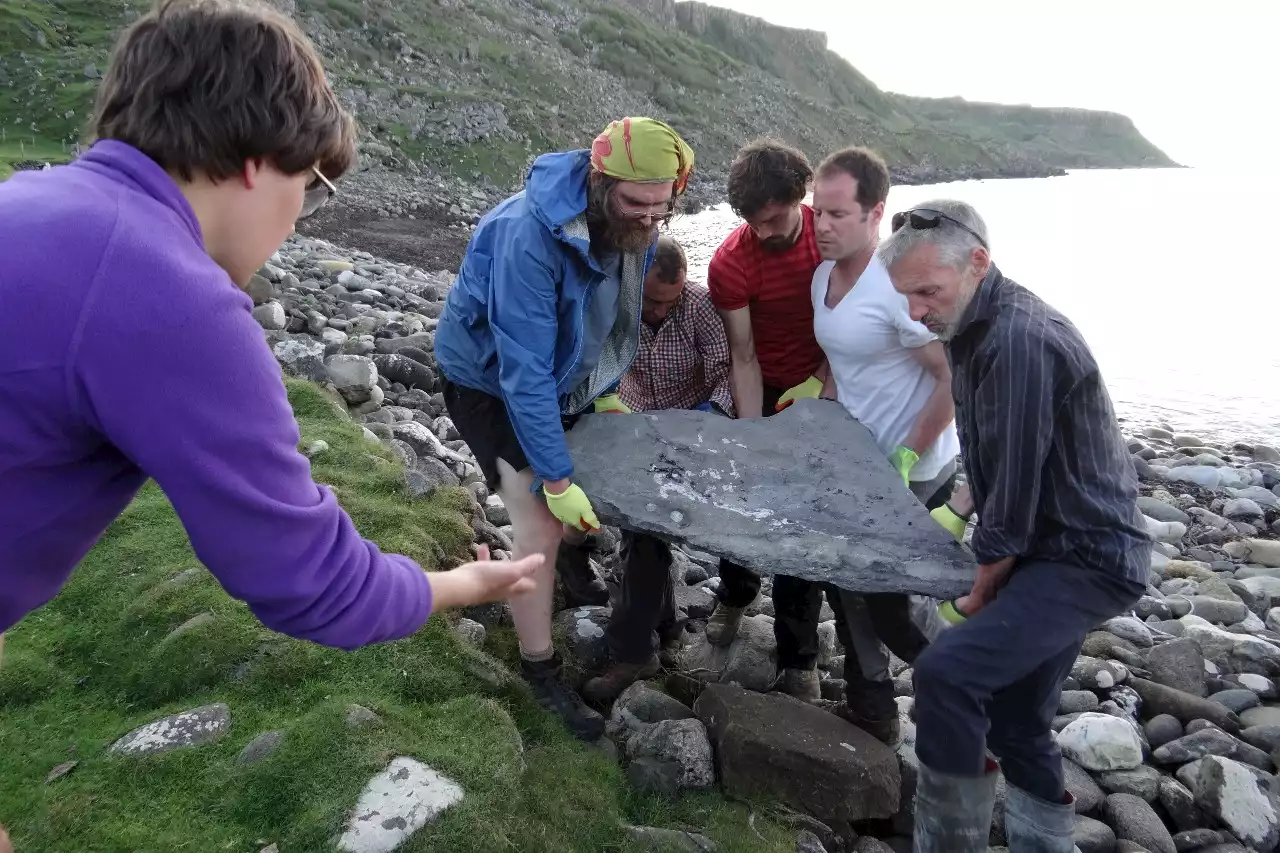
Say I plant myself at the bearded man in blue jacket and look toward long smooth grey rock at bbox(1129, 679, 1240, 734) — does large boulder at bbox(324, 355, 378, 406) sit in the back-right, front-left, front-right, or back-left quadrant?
back-left

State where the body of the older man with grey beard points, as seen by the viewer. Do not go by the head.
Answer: to the viewer's left

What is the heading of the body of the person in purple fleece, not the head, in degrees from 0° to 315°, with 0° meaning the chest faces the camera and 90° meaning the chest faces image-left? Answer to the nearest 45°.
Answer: approximately 225°

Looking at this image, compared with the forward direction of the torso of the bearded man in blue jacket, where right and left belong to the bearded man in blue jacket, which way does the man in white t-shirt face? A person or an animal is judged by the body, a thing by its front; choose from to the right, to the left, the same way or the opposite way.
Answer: to the right

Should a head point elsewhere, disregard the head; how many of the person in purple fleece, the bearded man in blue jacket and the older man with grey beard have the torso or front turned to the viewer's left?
1

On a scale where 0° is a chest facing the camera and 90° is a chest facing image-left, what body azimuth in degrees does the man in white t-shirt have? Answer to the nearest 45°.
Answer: approximately 45°

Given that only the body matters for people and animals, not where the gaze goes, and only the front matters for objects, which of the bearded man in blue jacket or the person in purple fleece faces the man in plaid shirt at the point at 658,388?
the person in purple fleece

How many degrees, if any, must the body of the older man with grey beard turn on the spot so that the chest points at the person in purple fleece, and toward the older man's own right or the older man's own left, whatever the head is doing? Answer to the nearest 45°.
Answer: approximately 45° to the older man's own left

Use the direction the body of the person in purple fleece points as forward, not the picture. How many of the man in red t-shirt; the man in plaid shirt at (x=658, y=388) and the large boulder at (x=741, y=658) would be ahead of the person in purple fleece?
3

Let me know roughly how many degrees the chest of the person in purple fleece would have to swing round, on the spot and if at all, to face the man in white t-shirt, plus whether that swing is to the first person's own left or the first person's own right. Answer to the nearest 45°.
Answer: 0° — they already face them
